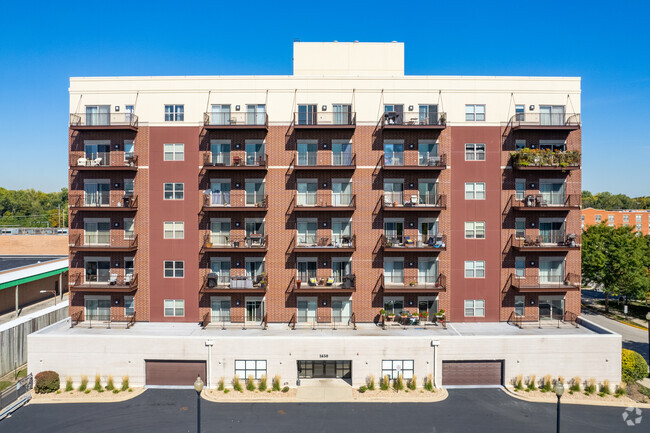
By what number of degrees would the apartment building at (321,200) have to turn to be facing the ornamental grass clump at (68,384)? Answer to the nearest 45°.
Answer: approximately 90° to its right

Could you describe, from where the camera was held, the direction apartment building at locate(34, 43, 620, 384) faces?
facing the viewer

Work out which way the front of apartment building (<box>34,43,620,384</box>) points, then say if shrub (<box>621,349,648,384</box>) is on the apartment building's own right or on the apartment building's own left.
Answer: on the apartment building's own left
